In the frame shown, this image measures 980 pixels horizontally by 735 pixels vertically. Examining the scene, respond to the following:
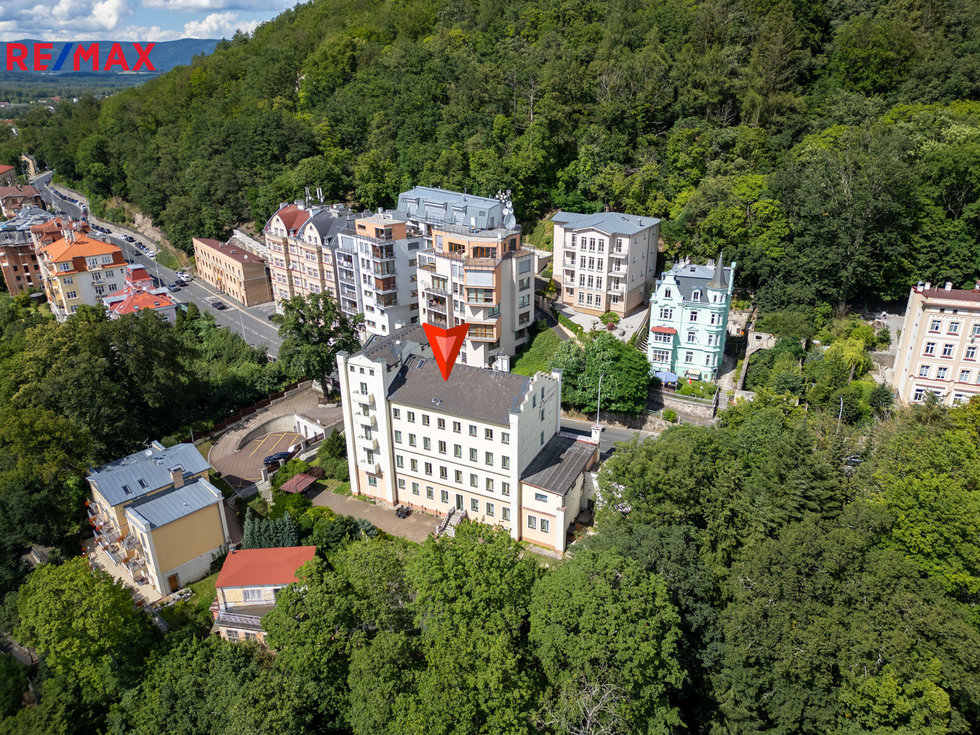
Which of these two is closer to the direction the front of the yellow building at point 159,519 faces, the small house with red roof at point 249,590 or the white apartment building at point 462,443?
the small house with red roof

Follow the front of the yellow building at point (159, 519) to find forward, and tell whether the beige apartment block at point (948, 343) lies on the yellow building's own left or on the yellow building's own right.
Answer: on the yellow building's own left

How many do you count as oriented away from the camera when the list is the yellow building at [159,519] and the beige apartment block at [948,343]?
0

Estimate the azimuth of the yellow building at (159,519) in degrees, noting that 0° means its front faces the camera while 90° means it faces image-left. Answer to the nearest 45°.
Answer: approximately 45°

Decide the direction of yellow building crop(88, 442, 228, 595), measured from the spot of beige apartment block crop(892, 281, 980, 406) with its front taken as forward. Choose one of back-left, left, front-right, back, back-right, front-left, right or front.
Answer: front-right

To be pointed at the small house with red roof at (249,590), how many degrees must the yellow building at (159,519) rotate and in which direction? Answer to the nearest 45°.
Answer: approximately 45° to its left

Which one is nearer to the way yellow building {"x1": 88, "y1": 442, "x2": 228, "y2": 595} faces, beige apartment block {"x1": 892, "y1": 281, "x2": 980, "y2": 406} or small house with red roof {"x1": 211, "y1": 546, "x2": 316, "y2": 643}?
the small house with red roof

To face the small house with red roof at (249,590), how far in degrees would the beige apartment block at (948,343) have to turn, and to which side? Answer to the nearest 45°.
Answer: approximately 45° to its right

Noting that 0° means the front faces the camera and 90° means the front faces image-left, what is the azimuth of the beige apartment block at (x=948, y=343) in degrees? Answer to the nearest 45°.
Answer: approximately 0°

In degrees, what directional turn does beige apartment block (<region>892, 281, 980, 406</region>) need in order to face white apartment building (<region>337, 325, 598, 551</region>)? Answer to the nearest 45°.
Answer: approximately 45° to its right
